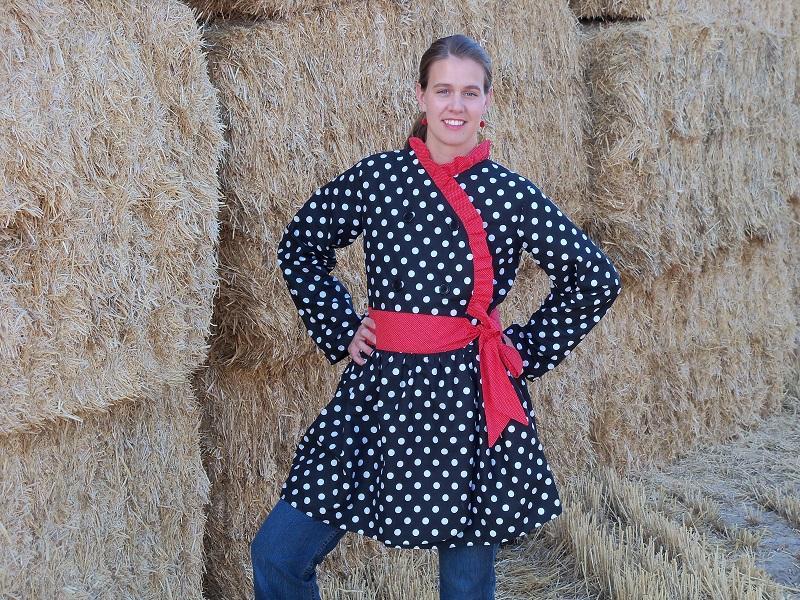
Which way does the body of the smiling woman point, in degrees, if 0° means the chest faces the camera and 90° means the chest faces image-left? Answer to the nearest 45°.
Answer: approximately 0°

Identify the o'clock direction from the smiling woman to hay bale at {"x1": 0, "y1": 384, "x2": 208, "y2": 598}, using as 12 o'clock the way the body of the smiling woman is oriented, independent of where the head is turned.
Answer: The hay bale is roughly at 3 o'clock from the smiling woman.

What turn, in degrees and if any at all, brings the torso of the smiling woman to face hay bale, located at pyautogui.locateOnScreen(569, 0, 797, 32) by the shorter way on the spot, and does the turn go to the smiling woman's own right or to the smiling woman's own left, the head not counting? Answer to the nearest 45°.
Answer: approximately 135° to the smiling woman's own left

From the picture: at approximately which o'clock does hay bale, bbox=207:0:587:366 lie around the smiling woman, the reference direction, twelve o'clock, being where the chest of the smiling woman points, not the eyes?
The hay bale is roughly at 5 o'clock from the smiling woman.

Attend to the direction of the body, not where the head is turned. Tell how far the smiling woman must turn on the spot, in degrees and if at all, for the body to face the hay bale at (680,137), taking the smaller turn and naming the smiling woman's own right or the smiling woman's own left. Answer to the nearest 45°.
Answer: approximately 135° to the smiling woman's own left

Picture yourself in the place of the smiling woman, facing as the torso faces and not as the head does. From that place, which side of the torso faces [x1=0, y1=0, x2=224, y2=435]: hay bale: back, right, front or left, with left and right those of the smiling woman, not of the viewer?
right

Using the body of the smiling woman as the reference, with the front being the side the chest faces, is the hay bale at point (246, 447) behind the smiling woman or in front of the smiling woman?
behind
